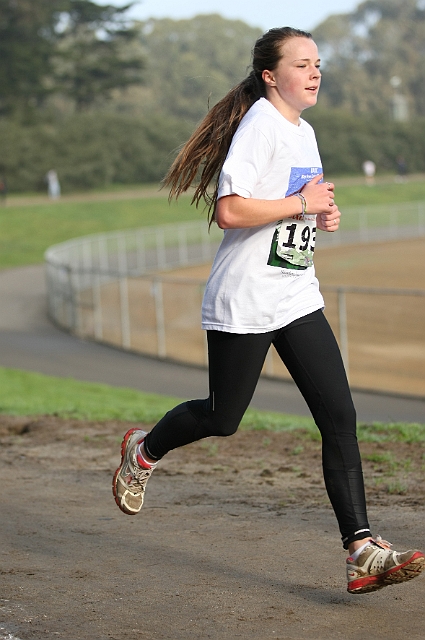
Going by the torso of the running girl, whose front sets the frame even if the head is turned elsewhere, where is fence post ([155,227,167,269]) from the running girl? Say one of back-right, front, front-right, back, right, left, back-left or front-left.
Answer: back-left

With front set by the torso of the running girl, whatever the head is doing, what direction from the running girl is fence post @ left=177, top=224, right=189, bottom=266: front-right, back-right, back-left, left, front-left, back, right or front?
back-left

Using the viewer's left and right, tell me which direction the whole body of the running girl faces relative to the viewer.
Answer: facing the viewer and to the right of the viewer

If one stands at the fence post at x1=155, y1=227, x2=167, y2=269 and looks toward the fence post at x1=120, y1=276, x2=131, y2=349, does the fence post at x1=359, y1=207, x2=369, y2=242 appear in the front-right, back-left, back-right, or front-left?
back-left

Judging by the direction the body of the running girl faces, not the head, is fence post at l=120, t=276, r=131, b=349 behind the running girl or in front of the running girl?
behind

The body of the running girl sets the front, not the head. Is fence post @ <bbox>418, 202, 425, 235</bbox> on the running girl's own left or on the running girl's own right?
on the running girl's own left

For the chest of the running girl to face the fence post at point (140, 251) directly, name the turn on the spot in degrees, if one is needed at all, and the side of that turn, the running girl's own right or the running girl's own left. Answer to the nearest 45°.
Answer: approximately 135° to the running girl's own left

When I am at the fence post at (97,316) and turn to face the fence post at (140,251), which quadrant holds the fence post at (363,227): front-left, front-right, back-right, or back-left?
front-right
